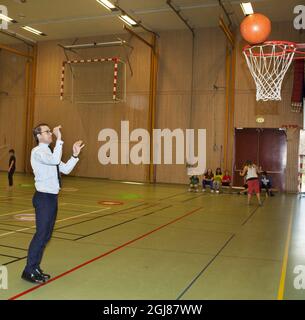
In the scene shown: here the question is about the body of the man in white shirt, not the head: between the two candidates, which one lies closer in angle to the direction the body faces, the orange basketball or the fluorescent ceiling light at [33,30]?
the orange basketball

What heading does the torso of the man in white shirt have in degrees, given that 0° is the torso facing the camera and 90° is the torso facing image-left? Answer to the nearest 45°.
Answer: approximately 270°

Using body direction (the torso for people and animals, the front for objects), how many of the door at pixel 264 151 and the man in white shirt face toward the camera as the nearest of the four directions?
1

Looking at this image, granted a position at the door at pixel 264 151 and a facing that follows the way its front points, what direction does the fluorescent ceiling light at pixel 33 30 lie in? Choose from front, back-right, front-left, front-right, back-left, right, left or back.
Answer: right

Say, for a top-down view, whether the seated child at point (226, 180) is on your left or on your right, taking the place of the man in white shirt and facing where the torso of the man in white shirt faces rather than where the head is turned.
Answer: on your left

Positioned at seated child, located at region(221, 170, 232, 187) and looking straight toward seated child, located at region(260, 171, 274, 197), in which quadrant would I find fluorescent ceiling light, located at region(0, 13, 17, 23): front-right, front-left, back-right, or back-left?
back-right

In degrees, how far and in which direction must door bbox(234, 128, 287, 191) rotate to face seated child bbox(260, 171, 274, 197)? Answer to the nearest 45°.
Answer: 0° — it already faces them

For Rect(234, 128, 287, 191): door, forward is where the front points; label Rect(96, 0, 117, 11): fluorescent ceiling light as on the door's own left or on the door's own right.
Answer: on the door's own right

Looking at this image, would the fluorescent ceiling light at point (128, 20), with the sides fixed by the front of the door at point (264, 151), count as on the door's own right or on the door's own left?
on the door's own right

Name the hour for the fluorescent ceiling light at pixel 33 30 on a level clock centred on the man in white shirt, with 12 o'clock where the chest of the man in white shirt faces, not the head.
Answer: The fluorescent ceiling light is roughly at 9 o'clock from the man in white shirt.

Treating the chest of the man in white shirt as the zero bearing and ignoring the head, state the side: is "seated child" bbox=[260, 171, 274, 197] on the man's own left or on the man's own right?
on the man's own left

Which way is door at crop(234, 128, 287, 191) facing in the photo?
toward the camera
